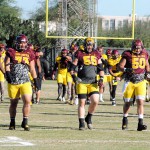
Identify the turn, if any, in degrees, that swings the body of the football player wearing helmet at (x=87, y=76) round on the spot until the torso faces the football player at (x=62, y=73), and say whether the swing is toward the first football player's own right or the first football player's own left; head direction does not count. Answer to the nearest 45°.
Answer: approximately 180°

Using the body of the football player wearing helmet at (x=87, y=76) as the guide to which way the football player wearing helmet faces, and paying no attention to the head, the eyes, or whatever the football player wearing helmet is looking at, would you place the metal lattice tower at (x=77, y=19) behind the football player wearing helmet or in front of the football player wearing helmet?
behind

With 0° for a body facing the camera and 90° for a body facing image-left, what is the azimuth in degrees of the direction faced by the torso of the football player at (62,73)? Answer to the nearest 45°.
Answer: approximately 0°

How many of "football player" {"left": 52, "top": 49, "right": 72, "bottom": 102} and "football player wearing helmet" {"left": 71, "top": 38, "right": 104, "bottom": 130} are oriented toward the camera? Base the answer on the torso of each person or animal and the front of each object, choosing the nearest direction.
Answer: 2

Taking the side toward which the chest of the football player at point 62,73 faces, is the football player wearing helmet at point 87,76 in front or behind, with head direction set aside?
in front

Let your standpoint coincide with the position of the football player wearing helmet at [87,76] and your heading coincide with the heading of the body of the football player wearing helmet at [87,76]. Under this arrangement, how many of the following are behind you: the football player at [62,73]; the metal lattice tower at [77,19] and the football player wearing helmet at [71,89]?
3

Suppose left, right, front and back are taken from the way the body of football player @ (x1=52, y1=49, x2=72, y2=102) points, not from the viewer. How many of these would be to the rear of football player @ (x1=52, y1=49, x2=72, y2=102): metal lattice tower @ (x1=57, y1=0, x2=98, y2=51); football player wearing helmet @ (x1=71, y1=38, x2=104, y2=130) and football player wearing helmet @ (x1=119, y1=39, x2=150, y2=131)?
1

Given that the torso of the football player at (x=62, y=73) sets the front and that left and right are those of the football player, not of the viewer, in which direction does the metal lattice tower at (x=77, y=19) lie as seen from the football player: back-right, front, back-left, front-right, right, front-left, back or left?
back

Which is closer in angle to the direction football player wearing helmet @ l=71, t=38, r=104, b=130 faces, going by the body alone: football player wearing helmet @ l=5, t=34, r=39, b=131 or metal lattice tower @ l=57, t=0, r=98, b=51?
the football player wearing helmet

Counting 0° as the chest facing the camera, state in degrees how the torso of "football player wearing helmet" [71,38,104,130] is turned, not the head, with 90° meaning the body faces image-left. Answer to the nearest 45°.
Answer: approximately 0°

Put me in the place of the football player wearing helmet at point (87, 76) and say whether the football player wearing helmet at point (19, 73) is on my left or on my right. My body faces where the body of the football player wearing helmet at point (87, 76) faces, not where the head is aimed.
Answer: on my right

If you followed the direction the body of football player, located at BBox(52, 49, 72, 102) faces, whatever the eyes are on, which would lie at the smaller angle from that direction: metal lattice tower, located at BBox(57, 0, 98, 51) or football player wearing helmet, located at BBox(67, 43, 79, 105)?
the football player wearing helmet

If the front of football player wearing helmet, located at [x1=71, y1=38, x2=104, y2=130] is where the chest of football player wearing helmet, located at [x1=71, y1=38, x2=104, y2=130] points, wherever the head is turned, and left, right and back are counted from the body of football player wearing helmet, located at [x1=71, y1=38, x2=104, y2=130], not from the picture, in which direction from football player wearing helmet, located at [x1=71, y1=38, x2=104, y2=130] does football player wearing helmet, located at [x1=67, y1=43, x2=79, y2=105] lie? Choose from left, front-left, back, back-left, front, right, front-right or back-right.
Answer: back

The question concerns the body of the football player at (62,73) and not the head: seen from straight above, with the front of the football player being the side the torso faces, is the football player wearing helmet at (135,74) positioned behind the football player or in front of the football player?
in front
